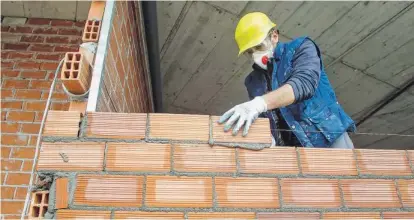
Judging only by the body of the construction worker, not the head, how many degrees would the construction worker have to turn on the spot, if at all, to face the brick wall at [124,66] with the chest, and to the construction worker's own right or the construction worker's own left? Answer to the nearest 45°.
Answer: approximately 45° to the construction worker's own right

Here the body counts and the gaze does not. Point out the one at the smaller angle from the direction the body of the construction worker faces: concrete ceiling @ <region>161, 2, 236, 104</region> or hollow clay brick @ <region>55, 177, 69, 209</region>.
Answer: the hollow clay brick

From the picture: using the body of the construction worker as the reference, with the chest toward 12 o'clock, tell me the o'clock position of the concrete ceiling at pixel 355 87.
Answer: The concrete ceiling is roughly at 5 o'clock from the construction worker.

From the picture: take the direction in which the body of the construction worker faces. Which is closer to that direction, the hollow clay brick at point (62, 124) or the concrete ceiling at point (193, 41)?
the hollow clay brick

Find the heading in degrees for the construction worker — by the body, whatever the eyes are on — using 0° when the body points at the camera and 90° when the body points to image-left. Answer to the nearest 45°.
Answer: approximately 45°

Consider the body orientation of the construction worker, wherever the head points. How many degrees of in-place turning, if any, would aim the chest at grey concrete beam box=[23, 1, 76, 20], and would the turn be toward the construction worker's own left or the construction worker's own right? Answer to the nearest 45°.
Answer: approximately 45° to the construction worker's own right

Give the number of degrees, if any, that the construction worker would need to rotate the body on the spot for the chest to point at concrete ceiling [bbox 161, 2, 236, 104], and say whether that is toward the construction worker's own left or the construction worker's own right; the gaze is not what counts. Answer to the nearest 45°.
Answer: approximately 90° to the construction worker's own right

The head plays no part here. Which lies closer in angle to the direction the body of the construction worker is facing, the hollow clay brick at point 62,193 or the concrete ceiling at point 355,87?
the hollow clay brick

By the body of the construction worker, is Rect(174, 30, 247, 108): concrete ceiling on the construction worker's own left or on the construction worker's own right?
on the construction worker's own right
